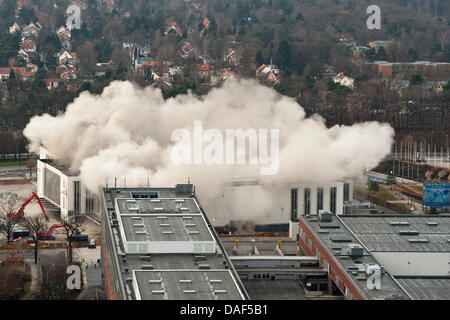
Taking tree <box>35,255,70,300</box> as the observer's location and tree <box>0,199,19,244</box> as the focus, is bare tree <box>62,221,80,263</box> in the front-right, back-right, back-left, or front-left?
front-right

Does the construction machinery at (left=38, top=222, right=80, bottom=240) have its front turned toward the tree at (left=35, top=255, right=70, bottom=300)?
no

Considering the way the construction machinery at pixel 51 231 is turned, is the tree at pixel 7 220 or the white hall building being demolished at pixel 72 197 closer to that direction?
the white hall building being demolished

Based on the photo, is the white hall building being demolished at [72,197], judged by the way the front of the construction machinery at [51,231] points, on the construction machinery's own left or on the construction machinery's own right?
on the construction machinery's own left

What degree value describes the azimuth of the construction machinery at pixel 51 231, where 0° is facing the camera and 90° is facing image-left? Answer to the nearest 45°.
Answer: approximately 270°

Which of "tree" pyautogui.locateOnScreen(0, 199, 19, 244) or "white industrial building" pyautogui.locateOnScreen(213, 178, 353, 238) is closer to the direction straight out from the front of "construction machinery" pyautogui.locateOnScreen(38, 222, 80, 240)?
the white industrial building

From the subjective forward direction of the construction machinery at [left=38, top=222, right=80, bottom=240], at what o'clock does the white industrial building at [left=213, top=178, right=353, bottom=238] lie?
The white industrial building is roughly at 12 o'clock from the construction machinery.

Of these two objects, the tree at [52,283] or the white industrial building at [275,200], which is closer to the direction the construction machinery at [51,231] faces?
the white industrial building

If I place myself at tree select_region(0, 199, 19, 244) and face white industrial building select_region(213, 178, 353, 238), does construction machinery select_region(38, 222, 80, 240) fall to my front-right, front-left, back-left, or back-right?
front-right

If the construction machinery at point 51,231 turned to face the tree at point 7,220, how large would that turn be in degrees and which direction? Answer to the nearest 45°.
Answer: approximately 135° to its left
